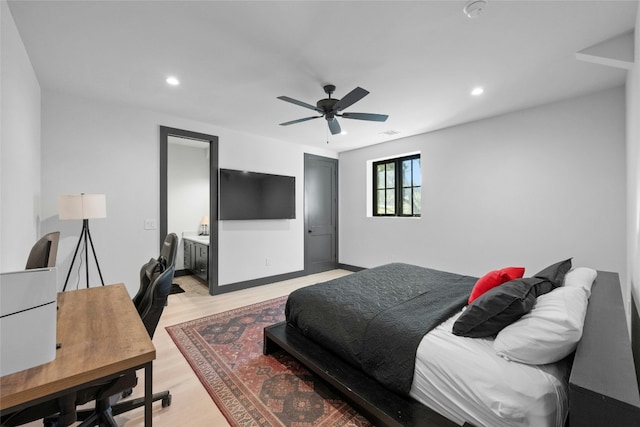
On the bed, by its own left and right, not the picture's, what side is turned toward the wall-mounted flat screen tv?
front

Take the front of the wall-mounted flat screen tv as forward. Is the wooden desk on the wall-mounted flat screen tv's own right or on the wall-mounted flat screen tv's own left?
on the wall-mounted flat screen tv's own right

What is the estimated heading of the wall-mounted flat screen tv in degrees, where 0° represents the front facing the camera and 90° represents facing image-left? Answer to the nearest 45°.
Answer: approximately 315°

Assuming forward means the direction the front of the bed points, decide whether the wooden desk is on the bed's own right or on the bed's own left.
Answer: on the bed's own left

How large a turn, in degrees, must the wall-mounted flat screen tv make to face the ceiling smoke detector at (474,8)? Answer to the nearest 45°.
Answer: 0° — it already faces it

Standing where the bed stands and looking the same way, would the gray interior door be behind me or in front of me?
in front

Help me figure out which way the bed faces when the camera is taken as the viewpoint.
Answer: facing away from the viewer and to the left of the viewer

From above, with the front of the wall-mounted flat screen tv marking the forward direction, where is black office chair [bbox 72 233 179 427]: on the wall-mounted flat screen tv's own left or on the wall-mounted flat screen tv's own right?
on the wall-mounted flat screen tv's own right

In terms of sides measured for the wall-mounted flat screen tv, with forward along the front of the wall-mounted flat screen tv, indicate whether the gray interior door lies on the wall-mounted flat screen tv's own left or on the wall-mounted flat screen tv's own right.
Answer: on the wall-mounted flat screen tv's own left
